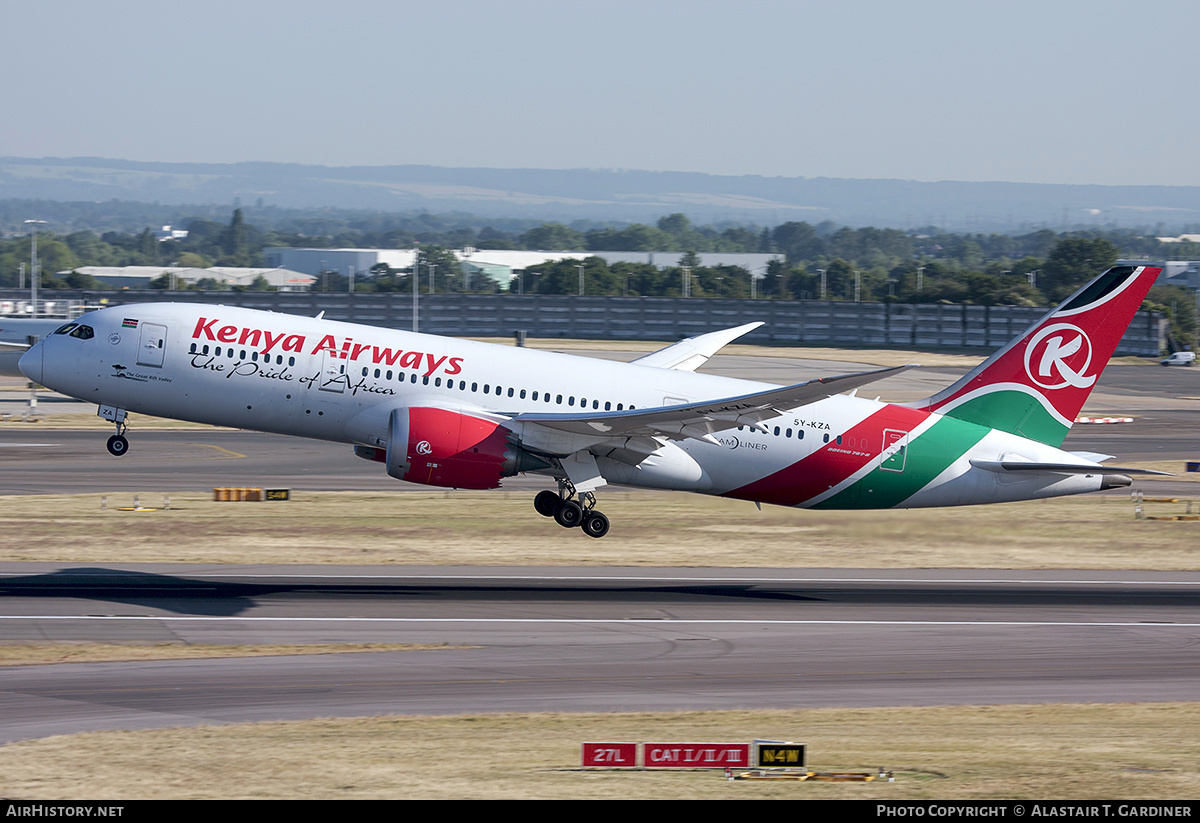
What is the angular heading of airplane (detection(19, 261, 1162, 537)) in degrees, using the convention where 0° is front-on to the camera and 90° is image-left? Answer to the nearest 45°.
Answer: approximately 90°
